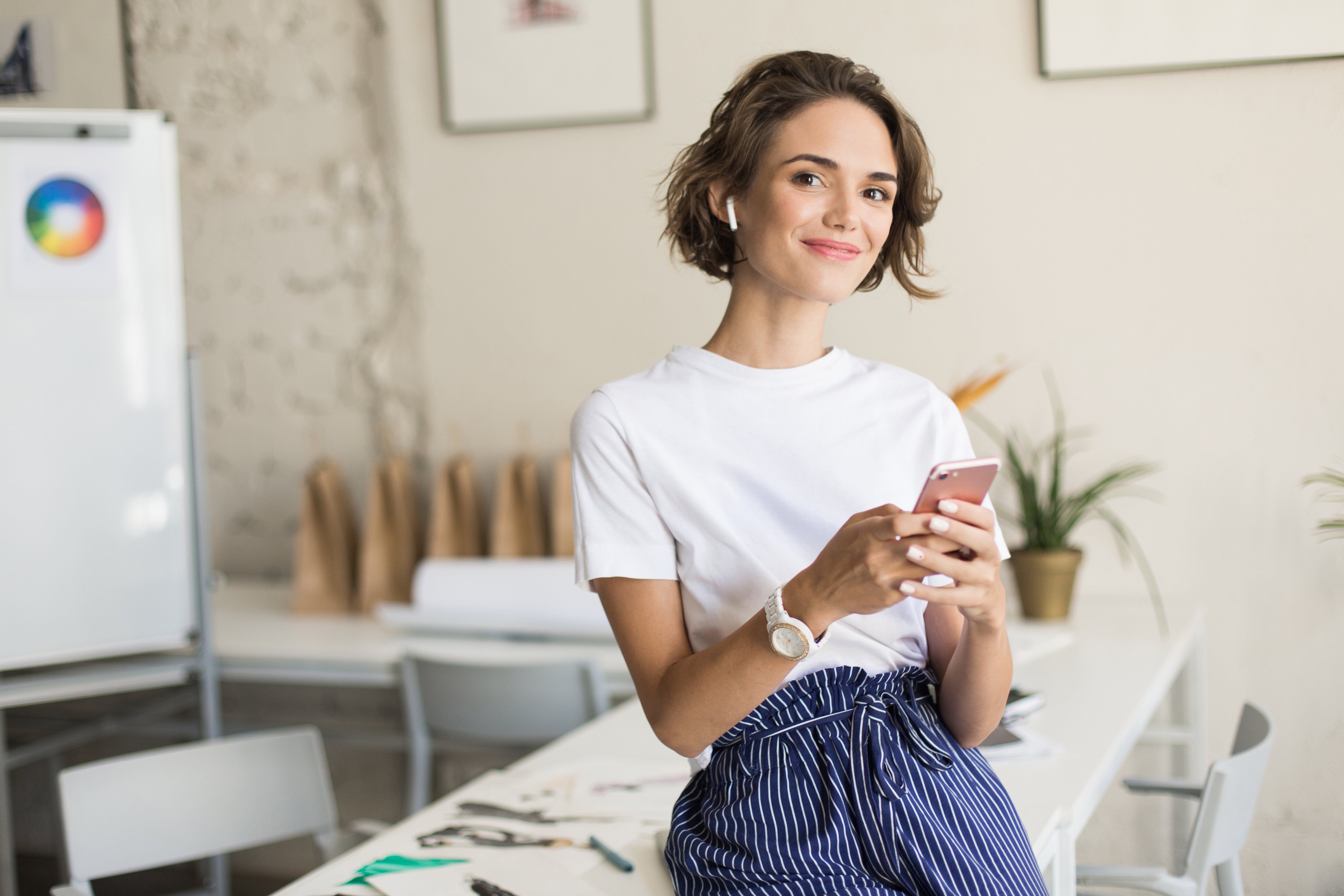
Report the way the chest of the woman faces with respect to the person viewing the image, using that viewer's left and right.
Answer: facing the viewer and to the right of the viewer

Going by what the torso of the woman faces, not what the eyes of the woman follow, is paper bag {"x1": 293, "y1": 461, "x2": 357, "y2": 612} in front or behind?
behind

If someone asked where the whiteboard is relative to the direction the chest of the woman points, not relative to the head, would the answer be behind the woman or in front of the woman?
behind

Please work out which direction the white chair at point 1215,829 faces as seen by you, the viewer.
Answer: facing away from the viewer and to the left of the viewer

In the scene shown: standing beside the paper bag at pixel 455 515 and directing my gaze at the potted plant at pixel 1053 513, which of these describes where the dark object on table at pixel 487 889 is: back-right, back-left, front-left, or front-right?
front-right
